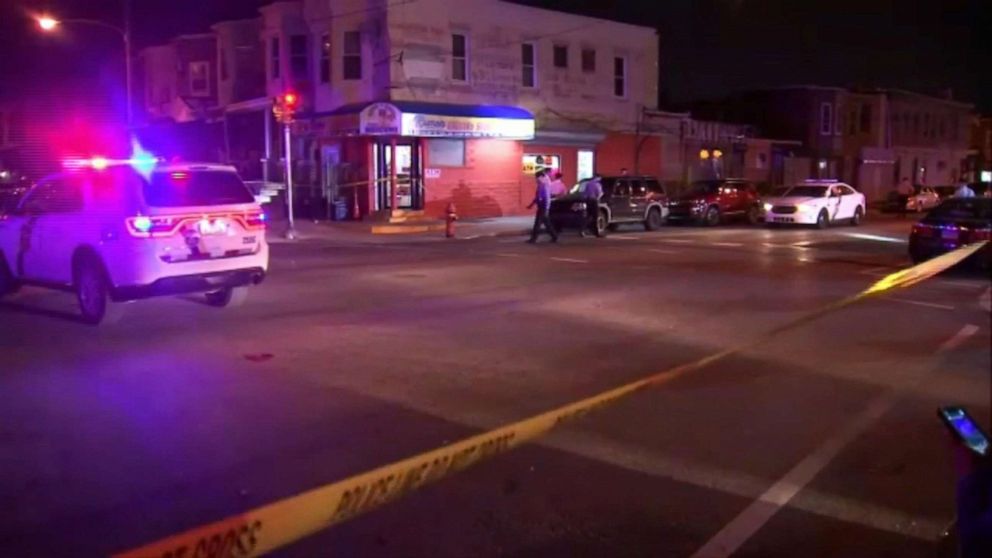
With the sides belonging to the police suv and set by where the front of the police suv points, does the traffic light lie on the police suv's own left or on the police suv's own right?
on the police suv's own right

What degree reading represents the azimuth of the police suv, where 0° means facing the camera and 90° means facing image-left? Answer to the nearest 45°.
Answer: approximately 135°

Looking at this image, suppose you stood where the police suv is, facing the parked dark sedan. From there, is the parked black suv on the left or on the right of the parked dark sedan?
left

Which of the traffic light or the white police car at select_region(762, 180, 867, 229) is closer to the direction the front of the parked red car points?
the traffic light

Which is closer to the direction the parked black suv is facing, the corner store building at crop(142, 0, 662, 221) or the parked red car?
the corner store building

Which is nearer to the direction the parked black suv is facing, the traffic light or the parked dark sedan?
the traffic light

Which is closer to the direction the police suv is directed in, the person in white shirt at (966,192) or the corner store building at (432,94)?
the corner store building

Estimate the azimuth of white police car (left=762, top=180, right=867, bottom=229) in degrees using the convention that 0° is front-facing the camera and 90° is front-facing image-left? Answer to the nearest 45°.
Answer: approximately 45°

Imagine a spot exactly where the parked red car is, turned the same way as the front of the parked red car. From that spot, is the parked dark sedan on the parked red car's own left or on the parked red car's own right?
on the parked red car's own left
